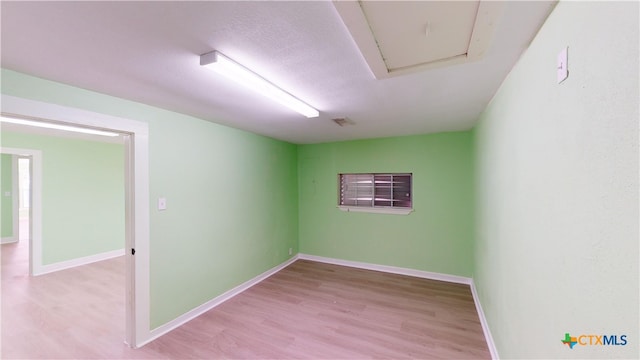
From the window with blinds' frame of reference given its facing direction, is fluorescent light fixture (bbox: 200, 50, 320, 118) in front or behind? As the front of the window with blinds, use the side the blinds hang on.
in front

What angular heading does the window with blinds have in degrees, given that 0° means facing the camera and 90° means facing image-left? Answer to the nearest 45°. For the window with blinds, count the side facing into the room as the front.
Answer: approximately 0°
